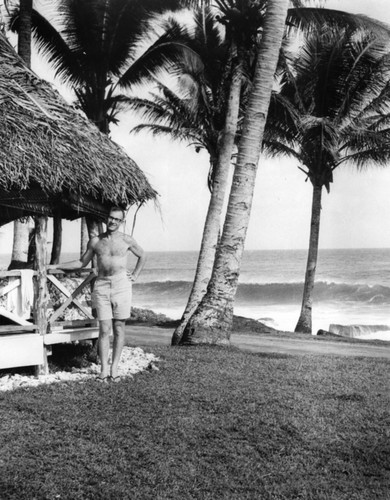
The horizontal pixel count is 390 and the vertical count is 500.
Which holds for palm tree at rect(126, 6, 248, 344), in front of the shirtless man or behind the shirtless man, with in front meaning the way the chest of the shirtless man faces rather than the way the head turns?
behind

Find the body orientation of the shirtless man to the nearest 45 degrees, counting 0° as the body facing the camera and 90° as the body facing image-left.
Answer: approximately 0°
